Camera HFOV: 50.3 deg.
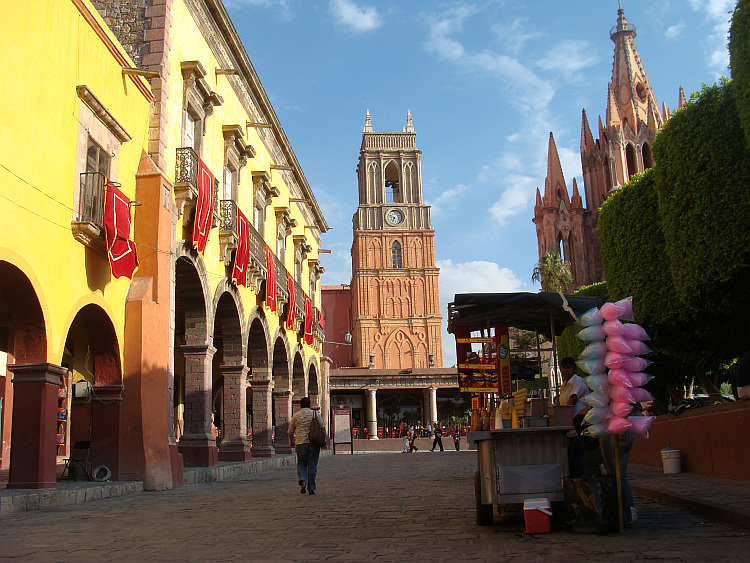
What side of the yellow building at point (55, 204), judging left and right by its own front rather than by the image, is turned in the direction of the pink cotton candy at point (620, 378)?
front

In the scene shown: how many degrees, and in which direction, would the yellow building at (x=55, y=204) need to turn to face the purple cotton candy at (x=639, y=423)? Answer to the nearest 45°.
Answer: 0° — it already faces it

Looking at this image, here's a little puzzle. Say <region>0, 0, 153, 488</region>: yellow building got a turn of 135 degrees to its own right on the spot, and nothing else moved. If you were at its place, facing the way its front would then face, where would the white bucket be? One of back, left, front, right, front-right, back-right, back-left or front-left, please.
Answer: back

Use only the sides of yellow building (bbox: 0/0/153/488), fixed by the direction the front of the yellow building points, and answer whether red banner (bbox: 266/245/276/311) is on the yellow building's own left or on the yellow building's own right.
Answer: on the yellow building's own left

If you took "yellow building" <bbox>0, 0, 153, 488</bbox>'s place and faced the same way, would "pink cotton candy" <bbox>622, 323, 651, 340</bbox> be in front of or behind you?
in front

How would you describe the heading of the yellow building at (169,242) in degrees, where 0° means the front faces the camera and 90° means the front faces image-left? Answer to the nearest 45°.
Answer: approximately 315°

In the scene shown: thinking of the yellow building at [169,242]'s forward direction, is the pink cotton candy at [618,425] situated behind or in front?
in front

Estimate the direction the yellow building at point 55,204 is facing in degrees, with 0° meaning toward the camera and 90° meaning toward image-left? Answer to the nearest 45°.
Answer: approximately 315°

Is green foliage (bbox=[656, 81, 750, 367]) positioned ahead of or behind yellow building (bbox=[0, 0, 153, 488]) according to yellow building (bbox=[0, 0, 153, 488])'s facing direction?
ahead
